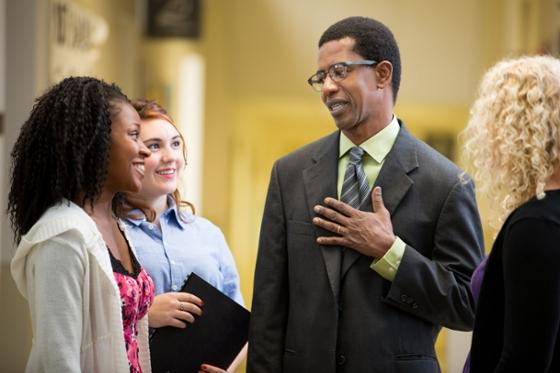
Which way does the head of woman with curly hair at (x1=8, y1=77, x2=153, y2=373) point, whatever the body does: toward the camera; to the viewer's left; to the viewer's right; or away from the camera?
to the viewer's right

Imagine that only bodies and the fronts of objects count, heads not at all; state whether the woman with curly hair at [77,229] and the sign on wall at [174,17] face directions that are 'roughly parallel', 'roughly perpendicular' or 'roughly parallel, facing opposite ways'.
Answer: roughly perpendicular

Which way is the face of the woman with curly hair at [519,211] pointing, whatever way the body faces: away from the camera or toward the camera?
away from the camera

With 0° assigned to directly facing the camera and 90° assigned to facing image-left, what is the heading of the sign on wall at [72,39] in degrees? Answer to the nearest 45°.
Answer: approximately 315°

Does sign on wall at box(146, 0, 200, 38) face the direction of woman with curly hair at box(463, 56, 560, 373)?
yes

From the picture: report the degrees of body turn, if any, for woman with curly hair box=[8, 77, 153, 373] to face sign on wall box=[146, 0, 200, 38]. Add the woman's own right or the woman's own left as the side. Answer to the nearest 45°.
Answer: approximately 90° to the woman's own left

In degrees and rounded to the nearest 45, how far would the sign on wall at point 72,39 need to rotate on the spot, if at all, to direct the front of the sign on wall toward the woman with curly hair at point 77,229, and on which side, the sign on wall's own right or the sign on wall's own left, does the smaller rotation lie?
approximately 45° to the sign on wall's own right

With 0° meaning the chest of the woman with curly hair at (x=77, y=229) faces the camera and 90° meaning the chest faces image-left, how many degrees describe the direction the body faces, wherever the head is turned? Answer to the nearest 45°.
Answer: approximately 270°

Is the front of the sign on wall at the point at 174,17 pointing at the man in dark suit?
yes
